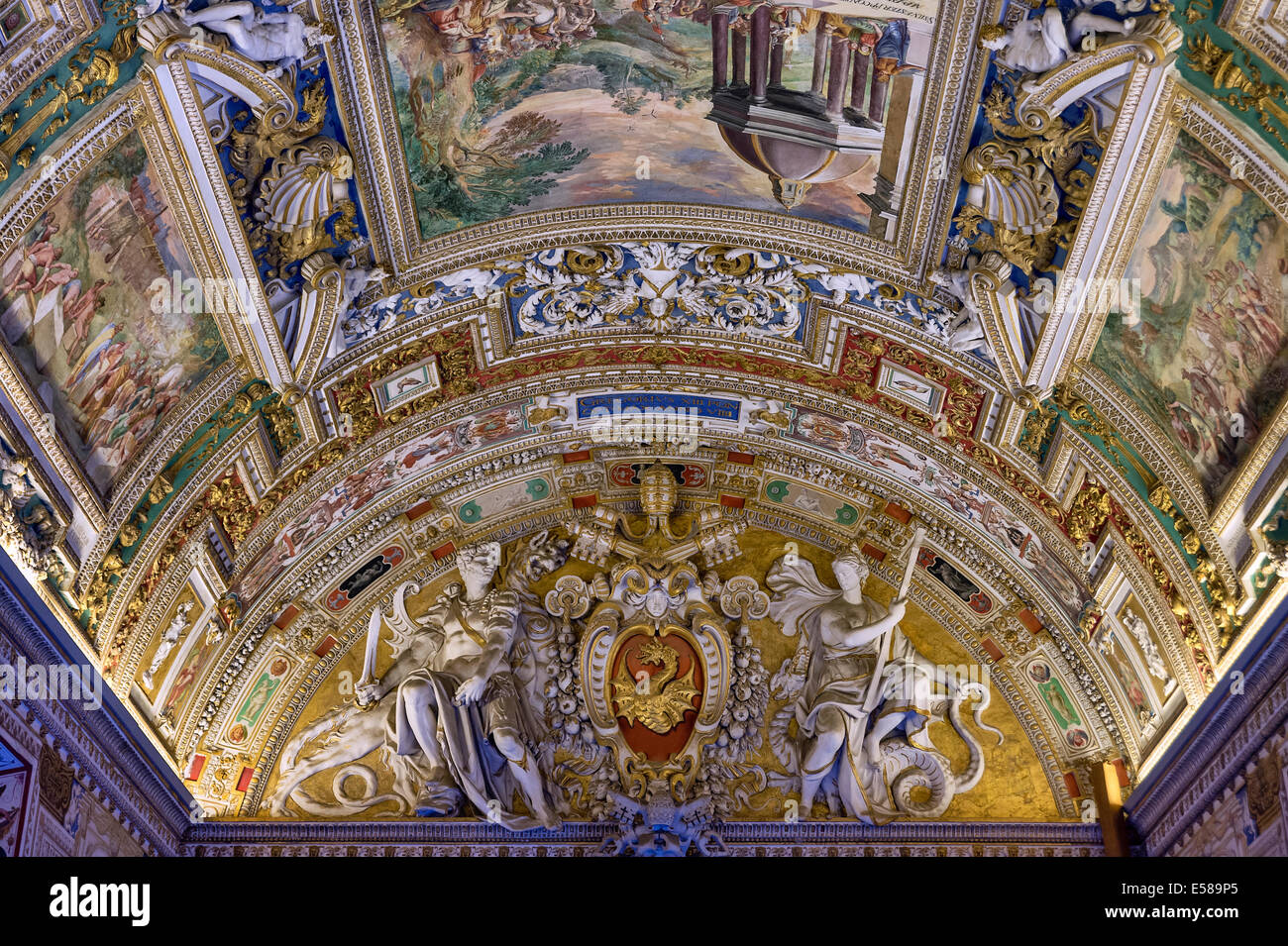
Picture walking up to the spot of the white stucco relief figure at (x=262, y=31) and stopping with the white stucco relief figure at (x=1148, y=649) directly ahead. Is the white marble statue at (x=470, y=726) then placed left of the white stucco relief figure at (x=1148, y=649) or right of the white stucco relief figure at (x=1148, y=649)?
left

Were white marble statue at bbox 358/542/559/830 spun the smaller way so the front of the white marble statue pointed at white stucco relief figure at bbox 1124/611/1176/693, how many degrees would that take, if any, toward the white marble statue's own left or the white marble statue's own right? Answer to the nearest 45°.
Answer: approximately 90° to the white marble statue's own left

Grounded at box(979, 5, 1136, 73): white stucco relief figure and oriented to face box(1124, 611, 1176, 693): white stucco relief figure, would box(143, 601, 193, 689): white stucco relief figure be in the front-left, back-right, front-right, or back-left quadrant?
front-left

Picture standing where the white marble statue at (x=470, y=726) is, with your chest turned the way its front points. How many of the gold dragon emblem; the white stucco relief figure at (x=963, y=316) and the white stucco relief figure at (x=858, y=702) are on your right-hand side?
0

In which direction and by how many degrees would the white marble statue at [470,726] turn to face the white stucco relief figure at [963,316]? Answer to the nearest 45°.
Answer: approximately 45° to its left

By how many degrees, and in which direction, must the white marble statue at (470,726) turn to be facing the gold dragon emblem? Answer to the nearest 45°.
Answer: approximately 90° to its left

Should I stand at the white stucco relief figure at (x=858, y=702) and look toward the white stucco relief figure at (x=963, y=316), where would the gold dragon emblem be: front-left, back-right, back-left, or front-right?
back-right

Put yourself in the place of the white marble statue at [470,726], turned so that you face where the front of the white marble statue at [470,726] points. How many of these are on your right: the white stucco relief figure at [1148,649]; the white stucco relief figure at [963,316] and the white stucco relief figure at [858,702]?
0

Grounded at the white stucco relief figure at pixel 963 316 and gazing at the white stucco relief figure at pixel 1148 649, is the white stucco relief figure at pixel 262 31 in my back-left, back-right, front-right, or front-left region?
back-left

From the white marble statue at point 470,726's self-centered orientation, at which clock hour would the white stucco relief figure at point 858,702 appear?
The white stucco relief figure is roughly at 9 o'clock from the white marble statue.

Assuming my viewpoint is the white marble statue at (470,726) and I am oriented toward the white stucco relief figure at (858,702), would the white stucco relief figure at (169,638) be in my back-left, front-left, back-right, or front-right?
back-right

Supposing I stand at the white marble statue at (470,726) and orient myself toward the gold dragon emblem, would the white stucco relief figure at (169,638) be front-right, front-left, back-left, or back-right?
back-right

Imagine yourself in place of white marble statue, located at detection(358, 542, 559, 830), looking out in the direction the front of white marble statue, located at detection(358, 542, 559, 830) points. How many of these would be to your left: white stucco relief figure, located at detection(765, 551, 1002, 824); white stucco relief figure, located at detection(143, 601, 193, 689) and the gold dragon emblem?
2

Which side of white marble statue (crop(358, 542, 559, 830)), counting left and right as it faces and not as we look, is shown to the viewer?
front

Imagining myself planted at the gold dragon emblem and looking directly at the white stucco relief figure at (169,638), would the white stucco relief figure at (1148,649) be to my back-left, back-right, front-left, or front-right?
back-left

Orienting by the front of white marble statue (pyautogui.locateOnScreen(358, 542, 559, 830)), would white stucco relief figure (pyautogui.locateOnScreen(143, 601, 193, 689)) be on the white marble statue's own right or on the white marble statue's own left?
on the white marble statue's own right

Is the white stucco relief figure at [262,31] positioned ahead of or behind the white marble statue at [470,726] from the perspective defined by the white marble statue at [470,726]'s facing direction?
ahead
